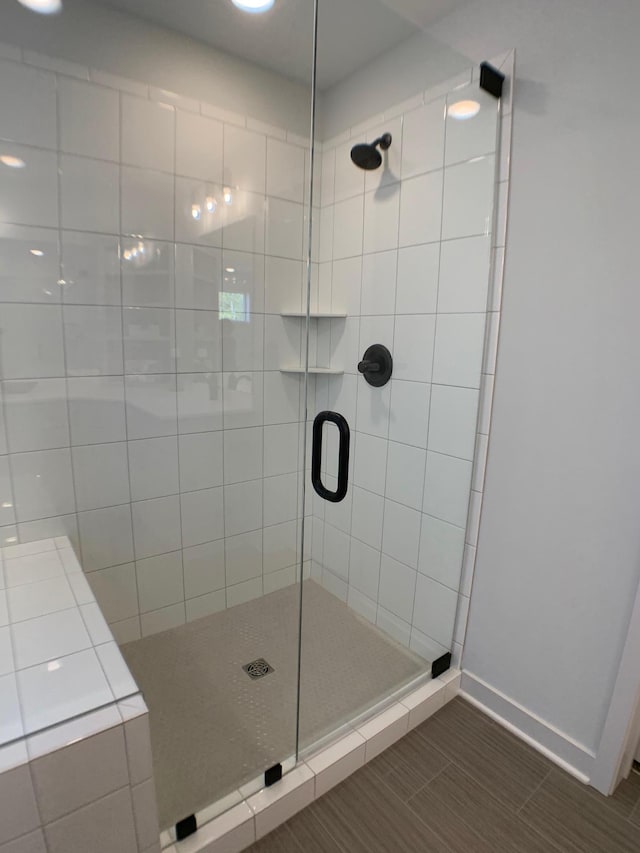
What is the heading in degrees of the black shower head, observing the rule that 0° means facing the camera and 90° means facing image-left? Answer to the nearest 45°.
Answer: approximately 45°

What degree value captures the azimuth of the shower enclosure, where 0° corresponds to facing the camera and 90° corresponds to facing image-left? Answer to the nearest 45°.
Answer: approximately 315°

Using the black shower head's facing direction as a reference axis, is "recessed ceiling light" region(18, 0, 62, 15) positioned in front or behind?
in front
